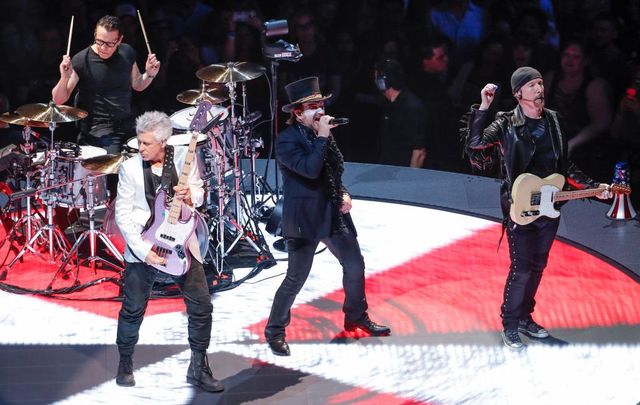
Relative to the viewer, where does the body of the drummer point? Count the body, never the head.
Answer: toward the camera

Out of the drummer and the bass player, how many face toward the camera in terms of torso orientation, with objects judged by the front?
2

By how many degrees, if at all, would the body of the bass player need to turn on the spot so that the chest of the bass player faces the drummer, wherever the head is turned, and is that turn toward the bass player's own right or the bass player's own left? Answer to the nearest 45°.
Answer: approximately 180°

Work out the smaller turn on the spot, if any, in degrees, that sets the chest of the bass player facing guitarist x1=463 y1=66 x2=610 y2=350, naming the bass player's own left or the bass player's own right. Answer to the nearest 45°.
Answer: approximately 90° to the bass player's own left

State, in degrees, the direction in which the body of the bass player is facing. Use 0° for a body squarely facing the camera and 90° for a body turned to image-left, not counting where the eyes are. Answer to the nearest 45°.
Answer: approximately 0°

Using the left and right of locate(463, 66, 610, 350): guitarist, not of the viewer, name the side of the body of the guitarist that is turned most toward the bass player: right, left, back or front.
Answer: right

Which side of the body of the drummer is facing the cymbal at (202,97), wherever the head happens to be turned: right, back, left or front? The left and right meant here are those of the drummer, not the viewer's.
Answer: left

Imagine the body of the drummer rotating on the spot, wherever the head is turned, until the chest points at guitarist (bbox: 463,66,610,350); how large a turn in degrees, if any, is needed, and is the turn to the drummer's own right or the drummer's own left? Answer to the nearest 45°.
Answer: approximately 45° to the drummer's own left

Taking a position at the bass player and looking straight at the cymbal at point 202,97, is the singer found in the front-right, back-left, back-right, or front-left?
front-right

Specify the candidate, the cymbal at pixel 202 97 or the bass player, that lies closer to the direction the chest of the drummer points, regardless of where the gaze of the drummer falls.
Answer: the bass player

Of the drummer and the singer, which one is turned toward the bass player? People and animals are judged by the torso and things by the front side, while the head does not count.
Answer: the drummer
